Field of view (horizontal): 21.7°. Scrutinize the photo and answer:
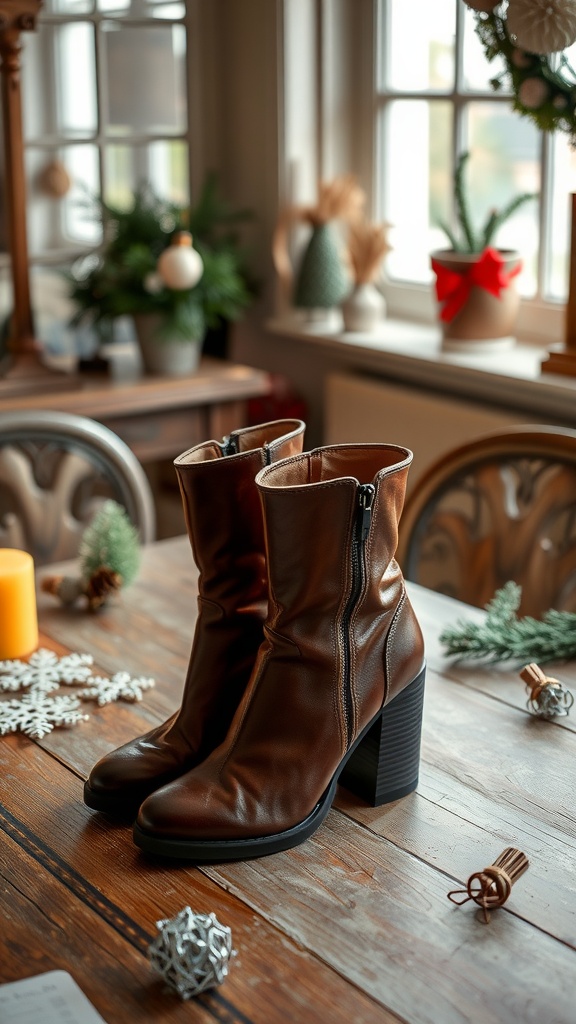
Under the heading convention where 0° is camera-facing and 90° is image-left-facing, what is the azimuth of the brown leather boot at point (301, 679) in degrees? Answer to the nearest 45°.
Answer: approximately 45°

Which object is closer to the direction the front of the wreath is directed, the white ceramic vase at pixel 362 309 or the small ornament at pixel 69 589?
the small ornament

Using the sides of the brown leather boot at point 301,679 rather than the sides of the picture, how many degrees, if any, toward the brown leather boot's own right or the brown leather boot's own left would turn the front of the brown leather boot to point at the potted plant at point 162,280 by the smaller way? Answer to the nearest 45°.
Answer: approximately 135° to the brown leather boot's own right

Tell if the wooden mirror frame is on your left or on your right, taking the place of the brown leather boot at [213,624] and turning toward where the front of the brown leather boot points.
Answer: on your right

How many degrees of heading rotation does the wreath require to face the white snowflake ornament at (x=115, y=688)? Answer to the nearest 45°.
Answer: approximately 45° to its right

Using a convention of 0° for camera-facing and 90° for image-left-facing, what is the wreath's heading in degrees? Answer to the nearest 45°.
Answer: approximately 0°

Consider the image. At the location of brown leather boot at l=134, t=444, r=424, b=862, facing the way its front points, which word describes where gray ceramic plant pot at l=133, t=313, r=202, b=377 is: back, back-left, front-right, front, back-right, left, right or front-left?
back-right
